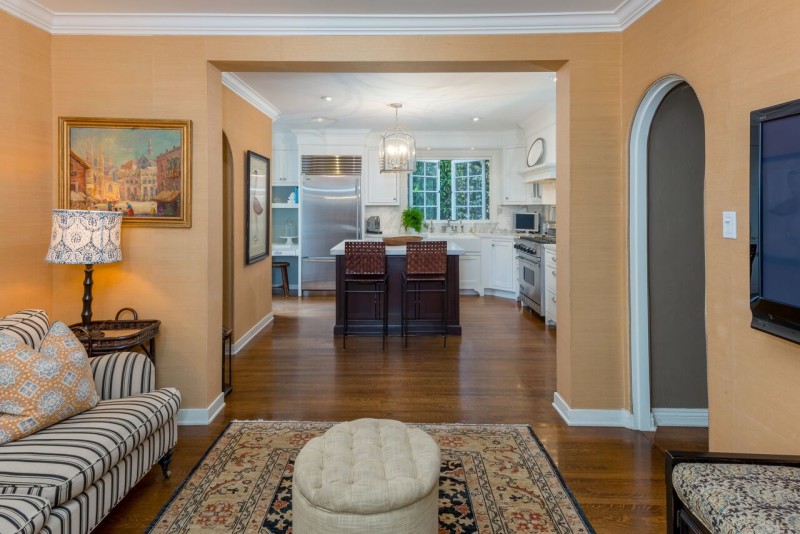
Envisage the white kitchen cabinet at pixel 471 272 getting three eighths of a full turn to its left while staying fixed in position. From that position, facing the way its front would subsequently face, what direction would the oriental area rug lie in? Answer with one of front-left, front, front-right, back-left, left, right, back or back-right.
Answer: back-right

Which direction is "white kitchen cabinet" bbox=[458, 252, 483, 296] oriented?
toward the camera

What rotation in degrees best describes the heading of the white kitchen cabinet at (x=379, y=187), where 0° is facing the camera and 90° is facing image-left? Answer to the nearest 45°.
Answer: approximately 0°

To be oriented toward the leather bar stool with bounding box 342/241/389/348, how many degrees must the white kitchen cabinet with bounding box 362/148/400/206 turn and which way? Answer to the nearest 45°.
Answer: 0° — it already faces it

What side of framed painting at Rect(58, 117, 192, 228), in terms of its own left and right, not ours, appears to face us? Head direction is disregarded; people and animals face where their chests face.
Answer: front

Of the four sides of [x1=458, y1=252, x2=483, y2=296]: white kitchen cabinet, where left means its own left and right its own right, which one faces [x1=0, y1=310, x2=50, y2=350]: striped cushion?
front

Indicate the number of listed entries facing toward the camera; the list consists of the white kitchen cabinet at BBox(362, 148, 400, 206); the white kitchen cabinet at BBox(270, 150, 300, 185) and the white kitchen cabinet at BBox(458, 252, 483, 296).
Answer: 3

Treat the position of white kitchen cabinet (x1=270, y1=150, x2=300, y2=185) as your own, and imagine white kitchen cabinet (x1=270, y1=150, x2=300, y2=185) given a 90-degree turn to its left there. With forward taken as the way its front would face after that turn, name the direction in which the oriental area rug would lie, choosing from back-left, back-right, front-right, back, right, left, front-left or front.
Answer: right
